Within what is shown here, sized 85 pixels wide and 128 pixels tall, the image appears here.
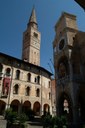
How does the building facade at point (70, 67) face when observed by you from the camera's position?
facing the viewer and to the left of the viewer

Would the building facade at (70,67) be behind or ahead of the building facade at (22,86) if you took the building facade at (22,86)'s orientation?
ahead

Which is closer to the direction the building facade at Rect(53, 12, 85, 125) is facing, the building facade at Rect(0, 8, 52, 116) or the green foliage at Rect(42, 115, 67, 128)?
the green foliage

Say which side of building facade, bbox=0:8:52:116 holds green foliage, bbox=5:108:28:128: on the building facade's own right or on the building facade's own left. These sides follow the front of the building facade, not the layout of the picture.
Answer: on the building facade's own right

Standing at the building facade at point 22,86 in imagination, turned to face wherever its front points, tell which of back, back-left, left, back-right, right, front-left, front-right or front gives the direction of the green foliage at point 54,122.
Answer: front-right

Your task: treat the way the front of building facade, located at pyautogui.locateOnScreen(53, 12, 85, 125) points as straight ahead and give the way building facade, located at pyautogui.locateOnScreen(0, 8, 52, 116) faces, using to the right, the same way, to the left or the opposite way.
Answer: to the left

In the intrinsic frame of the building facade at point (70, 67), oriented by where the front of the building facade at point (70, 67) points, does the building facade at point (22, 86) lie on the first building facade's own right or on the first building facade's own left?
on the first building facade's own right

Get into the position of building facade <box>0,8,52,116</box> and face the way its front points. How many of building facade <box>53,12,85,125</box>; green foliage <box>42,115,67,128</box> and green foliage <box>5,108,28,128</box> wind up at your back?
0

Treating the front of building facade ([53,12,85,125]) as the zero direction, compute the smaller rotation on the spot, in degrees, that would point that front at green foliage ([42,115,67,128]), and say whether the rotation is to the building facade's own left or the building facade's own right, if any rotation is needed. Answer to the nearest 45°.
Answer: approximately 45° to the building facade's own left

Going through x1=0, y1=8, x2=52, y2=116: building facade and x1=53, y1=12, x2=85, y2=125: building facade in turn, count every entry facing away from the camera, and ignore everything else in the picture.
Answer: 0

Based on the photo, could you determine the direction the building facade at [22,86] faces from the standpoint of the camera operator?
facing the viewer and to the right of the viewer

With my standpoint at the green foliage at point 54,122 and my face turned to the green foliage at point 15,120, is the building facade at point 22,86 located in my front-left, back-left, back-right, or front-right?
front-right

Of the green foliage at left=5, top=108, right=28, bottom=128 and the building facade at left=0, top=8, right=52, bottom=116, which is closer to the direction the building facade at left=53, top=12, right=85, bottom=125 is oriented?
the green foliage

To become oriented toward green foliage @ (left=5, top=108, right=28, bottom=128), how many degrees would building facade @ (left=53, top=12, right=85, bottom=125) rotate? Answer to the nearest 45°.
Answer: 0° — it already faces it
